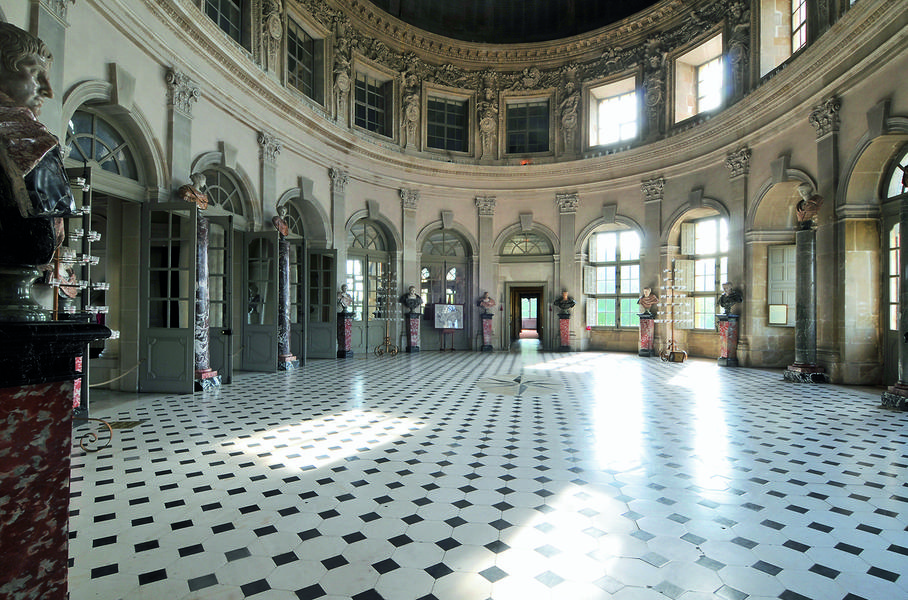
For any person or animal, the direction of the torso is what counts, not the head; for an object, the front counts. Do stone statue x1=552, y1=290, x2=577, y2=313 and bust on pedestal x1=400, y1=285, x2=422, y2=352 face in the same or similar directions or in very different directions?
same or similar directions

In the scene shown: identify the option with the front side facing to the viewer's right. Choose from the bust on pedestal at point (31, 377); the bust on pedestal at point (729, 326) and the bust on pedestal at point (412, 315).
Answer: the bust on pedestal at point (31, 377)

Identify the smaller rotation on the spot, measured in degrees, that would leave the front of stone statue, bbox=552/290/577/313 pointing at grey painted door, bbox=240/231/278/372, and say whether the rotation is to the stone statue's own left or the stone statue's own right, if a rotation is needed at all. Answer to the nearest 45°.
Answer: approximately 45° to the stone statue's own right

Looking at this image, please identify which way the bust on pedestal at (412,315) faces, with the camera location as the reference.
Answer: facing the viewer

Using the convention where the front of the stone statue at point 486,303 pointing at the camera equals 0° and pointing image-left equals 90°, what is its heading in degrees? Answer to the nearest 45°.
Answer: approximately 0°

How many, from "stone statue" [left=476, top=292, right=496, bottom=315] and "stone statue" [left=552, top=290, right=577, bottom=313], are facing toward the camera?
2

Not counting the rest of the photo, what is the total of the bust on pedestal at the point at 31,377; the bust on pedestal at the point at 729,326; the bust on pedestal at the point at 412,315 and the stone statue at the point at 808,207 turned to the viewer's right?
1

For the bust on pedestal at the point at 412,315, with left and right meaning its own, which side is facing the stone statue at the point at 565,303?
left

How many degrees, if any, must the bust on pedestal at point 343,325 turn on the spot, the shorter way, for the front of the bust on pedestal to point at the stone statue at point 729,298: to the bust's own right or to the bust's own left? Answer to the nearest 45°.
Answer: approximately 45° to the bust's own left

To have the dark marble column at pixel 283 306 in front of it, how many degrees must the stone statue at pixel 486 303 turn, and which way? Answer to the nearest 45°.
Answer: approximately 45° to its right

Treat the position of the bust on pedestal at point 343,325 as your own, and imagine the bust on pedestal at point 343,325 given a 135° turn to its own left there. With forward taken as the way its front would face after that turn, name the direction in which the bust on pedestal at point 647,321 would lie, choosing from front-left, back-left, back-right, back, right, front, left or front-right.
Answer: right

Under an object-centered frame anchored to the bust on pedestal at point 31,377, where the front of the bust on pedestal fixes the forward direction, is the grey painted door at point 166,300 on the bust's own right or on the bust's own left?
on the bust's own left

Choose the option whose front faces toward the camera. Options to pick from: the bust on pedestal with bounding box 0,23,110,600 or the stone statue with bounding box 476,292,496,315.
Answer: the stone statue

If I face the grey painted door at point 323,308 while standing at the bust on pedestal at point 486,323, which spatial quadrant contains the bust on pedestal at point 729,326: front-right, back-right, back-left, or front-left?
back-left

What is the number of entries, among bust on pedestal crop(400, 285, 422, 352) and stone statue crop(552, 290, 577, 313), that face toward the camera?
2

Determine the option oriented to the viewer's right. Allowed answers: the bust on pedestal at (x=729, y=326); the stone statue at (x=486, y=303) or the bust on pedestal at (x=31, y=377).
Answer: the bust on pedestal at (x=31, y=377)

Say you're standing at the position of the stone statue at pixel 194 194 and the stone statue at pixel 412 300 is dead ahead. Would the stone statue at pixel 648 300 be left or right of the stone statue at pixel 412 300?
right

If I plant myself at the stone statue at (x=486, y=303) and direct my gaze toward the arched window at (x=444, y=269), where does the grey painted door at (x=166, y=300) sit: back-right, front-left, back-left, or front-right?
front-left

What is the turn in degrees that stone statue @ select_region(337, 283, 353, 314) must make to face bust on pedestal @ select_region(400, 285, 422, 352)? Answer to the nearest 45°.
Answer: approximately 90° to its left

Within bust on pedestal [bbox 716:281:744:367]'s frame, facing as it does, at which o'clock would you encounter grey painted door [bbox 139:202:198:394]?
The grey painted door is roughly at 12 o'clock from the bust on pedestal.

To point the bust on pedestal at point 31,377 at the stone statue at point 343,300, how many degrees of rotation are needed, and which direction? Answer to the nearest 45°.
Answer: approximately 45° to its left
